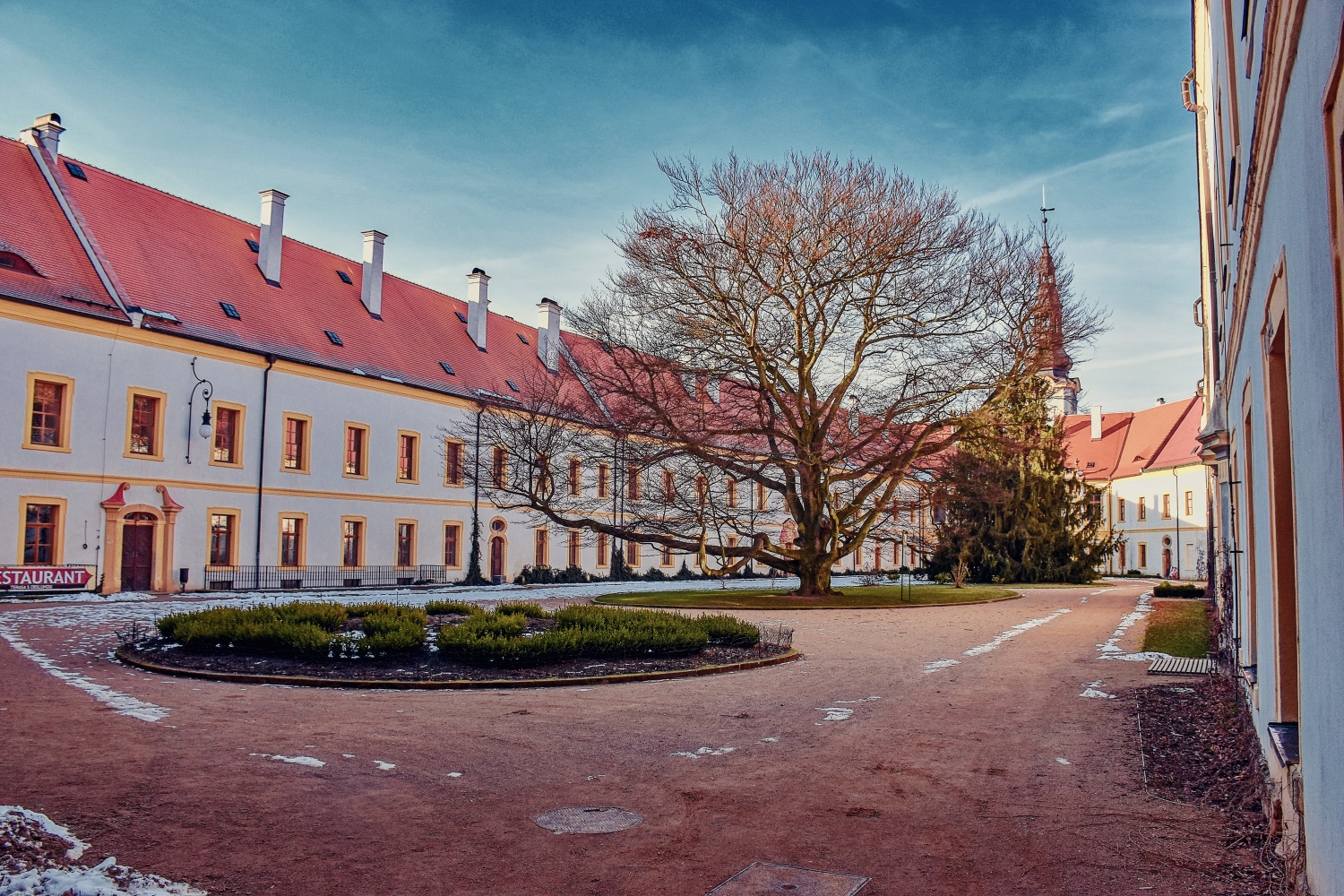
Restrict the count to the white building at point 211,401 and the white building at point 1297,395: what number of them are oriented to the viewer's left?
1

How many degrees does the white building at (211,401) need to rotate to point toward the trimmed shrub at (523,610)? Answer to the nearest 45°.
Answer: approximately 45° to its right

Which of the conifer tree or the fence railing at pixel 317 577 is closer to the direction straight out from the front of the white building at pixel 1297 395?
the fence railing

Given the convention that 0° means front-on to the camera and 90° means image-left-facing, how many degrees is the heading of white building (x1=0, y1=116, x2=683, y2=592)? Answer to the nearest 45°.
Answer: approximately 315°

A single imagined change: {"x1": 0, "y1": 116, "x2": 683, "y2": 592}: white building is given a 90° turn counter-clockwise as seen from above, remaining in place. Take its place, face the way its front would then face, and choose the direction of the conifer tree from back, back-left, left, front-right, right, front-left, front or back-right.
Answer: front-right

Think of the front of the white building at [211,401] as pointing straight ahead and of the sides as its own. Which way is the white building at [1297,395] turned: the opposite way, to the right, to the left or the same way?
the opposite way

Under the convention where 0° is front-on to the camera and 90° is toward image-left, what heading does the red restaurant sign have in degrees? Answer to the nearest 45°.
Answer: approximately 0°

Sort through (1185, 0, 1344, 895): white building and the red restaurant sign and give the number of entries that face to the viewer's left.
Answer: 1

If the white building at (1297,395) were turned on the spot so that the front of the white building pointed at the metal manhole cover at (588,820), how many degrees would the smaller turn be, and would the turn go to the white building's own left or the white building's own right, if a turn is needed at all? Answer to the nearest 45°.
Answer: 0° — it already faces it

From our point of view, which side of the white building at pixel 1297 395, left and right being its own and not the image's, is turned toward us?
left

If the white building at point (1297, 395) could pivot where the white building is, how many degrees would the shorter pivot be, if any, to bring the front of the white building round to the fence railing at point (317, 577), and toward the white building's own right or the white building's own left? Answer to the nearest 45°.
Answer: approximately 45° to the white building's own right

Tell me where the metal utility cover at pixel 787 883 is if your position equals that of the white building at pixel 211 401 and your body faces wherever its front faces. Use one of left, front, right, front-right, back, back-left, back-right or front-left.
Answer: front-right
